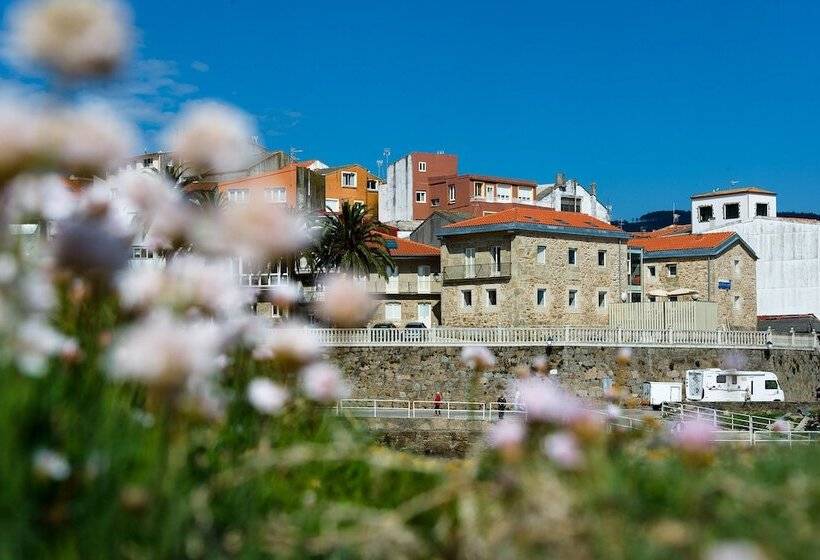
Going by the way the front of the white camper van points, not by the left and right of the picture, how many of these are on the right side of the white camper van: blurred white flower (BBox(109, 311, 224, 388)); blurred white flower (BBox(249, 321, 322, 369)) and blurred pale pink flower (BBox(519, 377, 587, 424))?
3

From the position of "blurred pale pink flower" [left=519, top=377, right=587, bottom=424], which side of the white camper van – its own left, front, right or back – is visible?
right

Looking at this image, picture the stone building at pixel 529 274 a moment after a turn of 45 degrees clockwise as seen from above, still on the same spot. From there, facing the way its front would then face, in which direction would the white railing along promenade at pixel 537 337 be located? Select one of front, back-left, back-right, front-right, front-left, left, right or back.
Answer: left

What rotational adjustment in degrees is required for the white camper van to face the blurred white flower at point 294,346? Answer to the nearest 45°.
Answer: approximately 90° to its right

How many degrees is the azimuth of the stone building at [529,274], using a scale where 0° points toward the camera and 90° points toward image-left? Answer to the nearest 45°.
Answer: approximately 45°

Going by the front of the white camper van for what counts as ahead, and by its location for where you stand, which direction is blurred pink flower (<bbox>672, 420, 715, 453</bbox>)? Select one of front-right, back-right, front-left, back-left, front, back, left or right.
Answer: right

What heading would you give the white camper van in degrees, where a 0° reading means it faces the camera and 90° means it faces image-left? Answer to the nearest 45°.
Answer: approximately 270°

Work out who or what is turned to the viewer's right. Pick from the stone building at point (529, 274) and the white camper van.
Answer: the white camper van

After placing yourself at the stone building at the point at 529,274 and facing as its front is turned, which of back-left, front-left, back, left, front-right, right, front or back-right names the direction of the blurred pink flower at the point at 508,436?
front-left

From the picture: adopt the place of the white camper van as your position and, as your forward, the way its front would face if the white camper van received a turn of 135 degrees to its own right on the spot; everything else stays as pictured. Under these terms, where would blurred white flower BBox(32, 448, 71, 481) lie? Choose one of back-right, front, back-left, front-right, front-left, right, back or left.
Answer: front-left

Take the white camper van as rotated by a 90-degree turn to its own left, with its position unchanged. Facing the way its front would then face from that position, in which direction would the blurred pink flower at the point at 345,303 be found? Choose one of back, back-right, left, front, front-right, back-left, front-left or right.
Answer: back

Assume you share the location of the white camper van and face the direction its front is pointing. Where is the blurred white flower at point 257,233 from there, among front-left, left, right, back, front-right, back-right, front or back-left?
right

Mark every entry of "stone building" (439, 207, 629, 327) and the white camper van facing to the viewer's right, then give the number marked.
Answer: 1

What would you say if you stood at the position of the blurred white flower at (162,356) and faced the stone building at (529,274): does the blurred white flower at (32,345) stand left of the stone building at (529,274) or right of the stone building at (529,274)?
left
